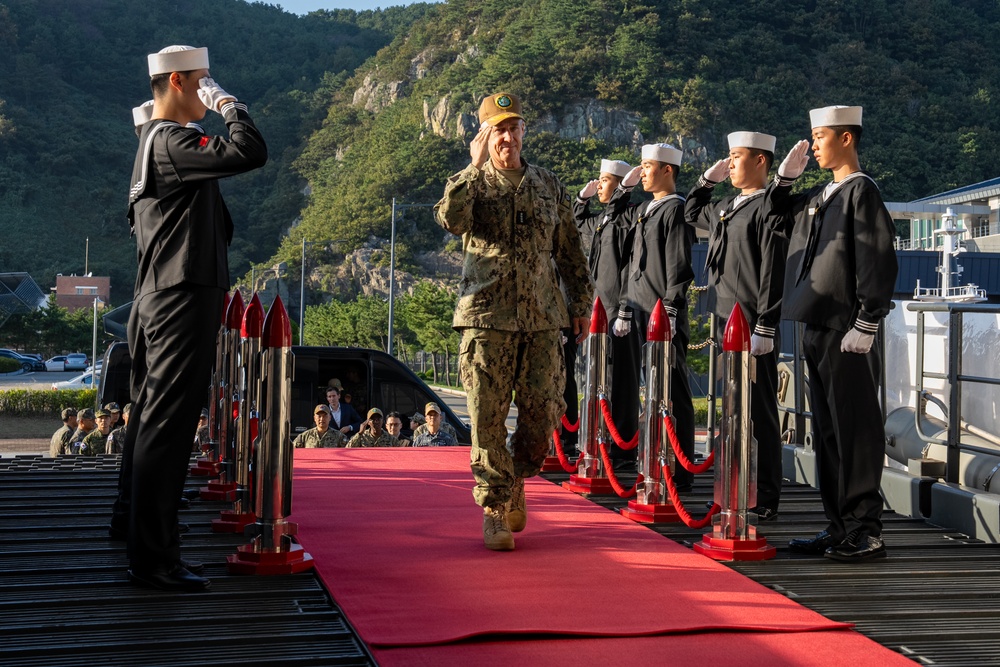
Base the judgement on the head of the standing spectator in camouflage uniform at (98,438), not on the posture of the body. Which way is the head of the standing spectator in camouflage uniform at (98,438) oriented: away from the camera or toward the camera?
toward the camera

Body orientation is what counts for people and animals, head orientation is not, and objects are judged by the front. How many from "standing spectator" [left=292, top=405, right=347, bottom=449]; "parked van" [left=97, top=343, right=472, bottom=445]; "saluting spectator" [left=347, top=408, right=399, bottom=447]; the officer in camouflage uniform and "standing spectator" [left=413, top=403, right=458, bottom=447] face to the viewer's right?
1

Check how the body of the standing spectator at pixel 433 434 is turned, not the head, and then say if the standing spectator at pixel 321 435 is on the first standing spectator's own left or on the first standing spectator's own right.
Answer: on the first standing spectator's own right

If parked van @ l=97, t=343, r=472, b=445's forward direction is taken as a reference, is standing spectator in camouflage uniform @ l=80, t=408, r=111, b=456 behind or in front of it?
behind

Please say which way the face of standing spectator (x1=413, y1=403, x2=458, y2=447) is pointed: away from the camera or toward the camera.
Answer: toward the camera

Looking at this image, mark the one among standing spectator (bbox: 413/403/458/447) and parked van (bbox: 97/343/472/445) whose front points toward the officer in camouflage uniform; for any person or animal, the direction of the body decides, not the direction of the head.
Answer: the standing spectator

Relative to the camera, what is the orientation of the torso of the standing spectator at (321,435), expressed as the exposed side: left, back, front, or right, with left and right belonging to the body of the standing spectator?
front

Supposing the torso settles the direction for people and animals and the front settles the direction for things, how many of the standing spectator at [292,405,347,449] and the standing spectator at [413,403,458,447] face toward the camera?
2

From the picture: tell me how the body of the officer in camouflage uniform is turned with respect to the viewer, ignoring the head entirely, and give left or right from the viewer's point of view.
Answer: facing the viewer

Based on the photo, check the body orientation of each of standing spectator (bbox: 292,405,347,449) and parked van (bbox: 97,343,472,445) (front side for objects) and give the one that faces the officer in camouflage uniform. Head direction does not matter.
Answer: the standing spectator

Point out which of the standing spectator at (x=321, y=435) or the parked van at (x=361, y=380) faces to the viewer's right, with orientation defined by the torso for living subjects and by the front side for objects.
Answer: the parked van

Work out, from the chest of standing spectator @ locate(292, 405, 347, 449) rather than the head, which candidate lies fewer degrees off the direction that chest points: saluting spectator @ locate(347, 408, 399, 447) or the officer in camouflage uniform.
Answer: the officer in camouflage uniform

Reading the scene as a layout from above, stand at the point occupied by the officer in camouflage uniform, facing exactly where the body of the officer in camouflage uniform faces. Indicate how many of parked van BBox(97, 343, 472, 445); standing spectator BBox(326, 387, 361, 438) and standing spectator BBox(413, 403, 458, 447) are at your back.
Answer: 3

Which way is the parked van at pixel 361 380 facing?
to the viewer's right

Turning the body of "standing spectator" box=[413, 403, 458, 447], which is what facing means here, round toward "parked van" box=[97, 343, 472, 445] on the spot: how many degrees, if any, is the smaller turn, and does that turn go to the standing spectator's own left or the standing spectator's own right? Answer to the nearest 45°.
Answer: approximately 180°

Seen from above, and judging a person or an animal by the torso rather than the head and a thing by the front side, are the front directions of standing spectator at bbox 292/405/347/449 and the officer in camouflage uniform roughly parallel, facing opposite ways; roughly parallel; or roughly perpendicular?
roughly parallel

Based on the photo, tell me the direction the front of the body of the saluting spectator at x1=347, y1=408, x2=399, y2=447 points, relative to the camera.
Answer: toward the camera

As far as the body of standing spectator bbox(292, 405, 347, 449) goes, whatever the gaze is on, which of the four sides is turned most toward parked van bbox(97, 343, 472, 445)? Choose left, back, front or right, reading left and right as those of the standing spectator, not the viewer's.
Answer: back

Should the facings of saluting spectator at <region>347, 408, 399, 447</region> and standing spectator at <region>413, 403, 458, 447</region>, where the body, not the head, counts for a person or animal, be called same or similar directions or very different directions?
same or similar directions

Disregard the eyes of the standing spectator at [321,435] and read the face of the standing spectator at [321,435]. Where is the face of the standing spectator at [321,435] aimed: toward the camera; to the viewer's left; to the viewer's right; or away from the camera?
toward the camera

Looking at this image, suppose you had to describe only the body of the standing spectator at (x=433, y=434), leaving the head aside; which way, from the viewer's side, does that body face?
toward the camera

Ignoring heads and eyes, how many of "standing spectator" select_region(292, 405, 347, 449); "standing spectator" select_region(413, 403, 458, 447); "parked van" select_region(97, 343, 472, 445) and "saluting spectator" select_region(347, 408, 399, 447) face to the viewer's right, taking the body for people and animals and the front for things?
1

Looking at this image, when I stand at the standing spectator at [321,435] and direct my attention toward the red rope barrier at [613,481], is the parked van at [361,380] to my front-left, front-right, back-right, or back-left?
back-left
